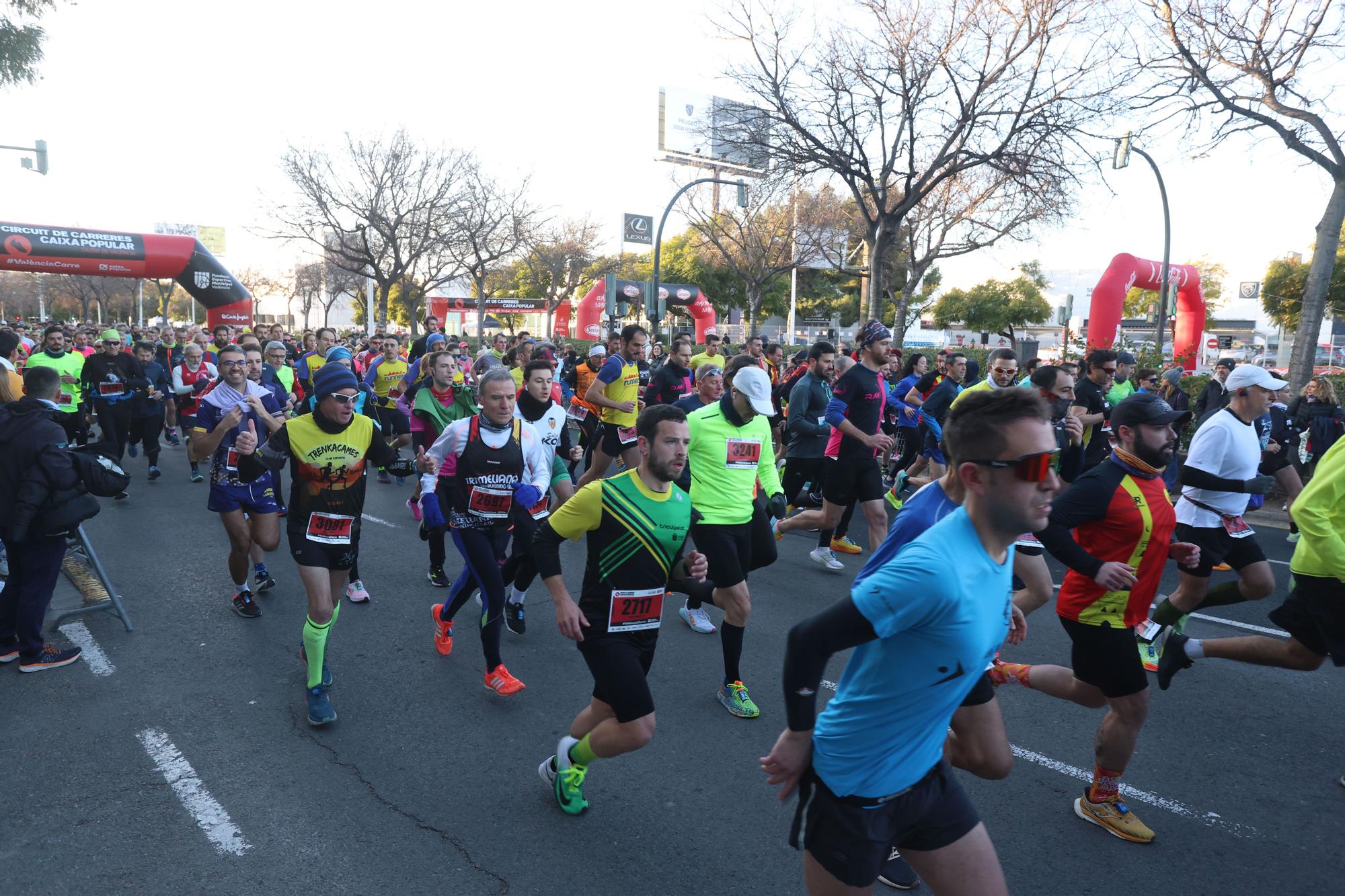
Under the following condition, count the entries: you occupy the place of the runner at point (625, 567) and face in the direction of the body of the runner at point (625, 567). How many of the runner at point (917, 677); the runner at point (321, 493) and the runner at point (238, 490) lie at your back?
2

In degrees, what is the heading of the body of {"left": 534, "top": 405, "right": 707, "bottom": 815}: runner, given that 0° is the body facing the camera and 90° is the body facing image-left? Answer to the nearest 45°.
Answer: approximately 315°

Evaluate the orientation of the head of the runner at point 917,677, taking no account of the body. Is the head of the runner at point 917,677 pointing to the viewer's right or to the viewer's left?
to the viewer's right

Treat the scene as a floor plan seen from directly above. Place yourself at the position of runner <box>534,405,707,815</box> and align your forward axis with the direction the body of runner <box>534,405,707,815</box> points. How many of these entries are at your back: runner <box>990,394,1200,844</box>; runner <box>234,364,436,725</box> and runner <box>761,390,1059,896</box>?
1

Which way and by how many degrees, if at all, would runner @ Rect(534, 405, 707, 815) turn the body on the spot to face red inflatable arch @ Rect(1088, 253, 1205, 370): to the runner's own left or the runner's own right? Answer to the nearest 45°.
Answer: approximately 90° to the runner's own left

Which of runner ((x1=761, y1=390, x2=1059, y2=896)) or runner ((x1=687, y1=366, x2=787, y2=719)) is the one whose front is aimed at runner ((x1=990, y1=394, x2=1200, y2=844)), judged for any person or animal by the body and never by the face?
runner ((x1=687, y1=366, x2=787, y2=719))

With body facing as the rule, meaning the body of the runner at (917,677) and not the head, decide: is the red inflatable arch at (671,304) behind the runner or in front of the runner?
behind

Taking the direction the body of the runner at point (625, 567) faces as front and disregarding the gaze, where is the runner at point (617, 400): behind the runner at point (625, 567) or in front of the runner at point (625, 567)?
behind

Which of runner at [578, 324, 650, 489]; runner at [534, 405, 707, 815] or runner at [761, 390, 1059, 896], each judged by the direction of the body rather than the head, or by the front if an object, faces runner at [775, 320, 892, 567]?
runner at [578, 324, 650, 489]

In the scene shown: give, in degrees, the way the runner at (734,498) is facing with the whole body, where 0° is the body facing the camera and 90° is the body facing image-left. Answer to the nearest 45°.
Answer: approximately 315°

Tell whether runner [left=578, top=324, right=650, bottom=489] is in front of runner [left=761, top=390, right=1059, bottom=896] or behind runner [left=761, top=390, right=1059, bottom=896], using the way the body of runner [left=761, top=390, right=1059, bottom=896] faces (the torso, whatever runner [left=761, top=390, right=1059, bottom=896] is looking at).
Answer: behind
